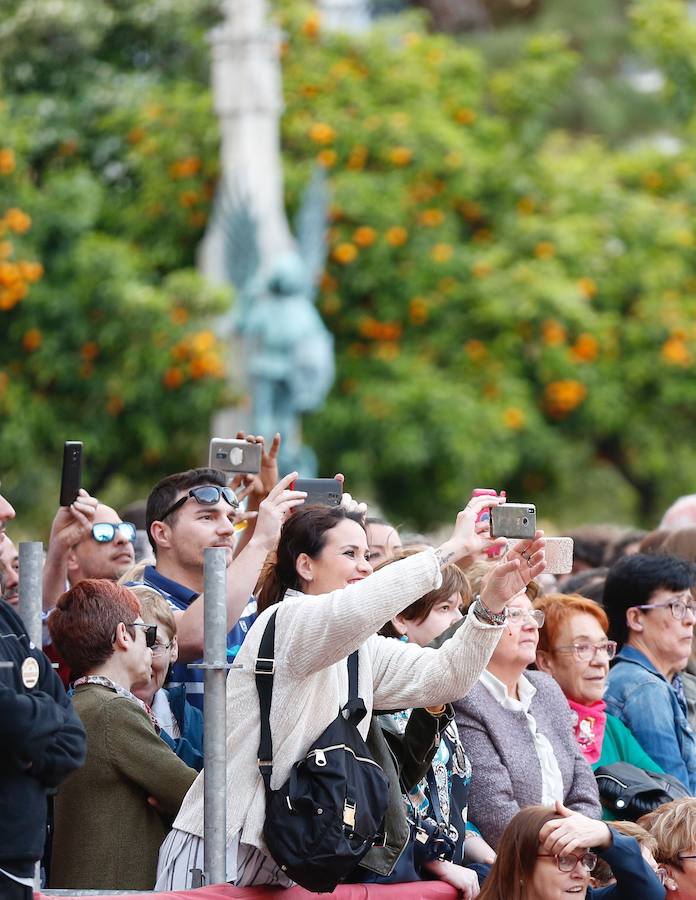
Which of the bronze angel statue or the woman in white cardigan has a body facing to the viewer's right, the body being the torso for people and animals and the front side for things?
the woman in white cardigan

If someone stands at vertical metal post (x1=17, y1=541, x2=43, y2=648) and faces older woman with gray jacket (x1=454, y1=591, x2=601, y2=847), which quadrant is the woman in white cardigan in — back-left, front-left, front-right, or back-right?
front-right

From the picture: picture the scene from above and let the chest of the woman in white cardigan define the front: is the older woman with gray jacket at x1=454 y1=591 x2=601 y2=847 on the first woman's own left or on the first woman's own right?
on the first woman's own left

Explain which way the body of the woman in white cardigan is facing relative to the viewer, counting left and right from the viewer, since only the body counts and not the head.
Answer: facing to the right of the viewer

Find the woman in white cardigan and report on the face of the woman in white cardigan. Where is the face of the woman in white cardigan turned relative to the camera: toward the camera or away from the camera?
toward the camera

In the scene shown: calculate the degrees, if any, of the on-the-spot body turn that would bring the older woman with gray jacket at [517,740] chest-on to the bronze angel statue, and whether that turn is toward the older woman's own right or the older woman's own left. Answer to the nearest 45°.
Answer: approximately 135° to the older woman's own left

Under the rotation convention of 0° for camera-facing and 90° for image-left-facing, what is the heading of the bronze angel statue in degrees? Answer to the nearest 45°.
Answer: approximately 45°

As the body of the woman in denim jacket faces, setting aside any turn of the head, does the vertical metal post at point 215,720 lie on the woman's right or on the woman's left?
on the woman's right

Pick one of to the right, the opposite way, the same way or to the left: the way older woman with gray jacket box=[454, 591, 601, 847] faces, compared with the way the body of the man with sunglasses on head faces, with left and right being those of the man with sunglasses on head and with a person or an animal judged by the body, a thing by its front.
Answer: the same way

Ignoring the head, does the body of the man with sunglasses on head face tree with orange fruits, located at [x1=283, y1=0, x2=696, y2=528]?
no
